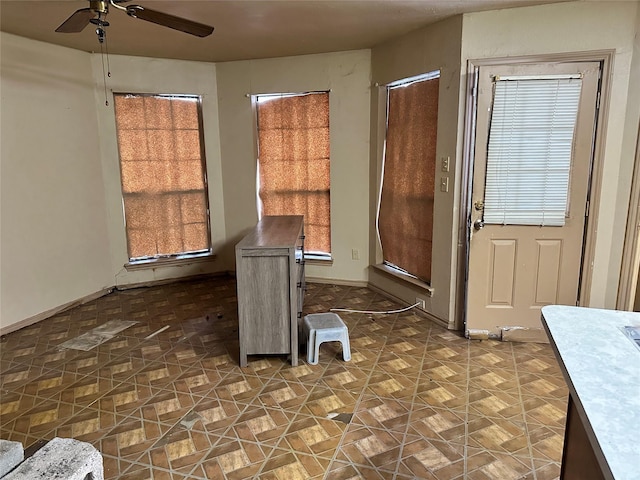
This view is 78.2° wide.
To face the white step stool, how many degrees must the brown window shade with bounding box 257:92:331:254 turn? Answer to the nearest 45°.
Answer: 0° — it already faces it

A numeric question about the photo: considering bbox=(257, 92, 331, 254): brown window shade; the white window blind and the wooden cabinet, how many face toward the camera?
2

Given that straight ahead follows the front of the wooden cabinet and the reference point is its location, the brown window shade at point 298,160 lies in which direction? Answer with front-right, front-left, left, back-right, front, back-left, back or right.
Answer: left

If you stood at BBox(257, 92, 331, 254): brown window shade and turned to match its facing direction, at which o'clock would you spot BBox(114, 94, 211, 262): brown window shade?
BBox(114, 94, 211, 262): brown window shade is roughly at 3 o'clock from BBox(257, 92, 331, 254): brown window shade.

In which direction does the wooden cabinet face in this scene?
to the viewer's right

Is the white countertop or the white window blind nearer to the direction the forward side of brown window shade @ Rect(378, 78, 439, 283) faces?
the white countertop

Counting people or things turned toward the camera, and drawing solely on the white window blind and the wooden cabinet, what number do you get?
1

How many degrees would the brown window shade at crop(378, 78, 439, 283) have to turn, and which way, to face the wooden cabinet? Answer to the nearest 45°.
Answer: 0° — it already faces it

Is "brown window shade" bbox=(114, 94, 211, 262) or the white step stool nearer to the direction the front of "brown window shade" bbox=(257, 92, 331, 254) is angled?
the white step stool

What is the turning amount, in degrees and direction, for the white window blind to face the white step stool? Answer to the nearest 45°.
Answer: approximately 45° to its right

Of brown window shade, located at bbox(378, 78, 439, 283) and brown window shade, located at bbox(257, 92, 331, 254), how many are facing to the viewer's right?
0

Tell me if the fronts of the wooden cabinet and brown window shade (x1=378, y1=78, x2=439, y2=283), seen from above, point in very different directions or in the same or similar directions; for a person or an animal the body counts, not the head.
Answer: very different directions

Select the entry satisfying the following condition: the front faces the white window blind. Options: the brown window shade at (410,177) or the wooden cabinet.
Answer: the wooden cabinet

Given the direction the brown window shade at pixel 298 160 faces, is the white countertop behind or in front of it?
in front

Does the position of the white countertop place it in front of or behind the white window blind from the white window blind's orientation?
in front
